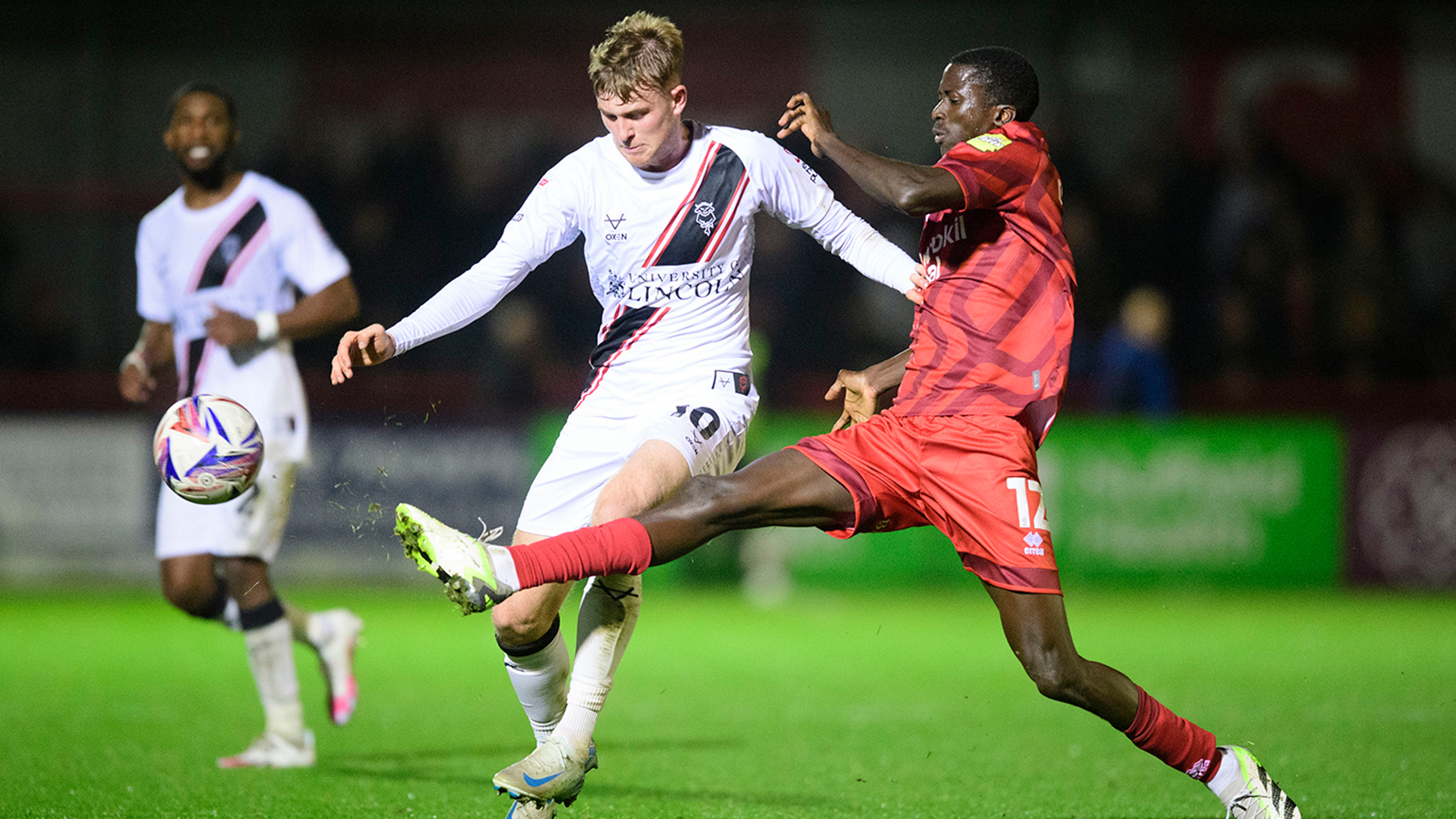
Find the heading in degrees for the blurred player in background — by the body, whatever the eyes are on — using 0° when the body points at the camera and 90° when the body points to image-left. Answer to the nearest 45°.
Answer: approximately 45°

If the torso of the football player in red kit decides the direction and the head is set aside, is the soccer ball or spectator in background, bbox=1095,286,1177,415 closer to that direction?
the soccer ball

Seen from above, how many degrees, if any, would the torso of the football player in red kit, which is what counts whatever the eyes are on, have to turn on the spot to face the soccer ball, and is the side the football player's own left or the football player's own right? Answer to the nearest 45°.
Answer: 0° — they already face it

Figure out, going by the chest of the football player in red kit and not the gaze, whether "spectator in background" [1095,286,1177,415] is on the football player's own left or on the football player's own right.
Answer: on the football player's own right

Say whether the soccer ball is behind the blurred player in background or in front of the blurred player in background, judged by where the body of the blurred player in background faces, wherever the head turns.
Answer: in front

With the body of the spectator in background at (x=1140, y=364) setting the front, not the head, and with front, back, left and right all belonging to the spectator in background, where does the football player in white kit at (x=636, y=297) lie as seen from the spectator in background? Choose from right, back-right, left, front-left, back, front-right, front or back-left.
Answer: front

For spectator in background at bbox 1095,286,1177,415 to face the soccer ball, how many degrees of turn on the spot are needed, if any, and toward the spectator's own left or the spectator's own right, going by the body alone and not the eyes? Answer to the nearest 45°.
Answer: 0° — they already face it

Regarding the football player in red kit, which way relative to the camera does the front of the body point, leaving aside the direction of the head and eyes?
to the viewer's left

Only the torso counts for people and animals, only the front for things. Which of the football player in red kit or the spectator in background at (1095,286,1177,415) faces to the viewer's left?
the football player in red kit

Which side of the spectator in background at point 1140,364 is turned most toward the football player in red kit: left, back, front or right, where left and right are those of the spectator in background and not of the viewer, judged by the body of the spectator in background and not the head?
front

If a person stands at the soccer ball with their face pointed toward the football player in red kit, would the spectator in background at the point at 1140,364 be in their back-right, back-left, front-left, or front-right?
front-left

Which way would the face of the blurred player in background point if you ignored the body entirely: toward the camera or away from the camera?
toward the camera

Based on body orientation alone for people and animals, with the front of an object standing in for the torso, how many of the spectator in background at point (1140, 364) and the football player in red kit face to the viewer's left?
1

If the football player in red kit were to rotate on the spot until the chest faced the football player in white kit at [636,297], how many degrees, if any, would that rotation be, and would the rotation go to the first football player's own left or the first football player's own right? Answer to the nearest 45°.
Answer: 0° — they already face them

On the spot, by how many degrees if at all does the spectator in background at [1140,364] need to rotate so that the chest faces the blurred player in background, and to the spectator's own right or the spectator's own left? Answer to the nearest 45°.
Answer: approximately 45° to the spectator's own right

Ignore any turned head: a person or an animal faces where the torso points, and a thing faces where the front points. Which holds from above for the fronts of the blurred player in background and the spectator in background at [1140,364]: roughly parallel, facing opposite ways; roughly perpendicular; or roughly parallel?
roughly parallel

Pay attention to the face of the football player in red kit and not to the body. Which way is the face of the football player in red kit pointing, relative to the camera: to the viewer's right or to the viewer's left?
to the viewer's left

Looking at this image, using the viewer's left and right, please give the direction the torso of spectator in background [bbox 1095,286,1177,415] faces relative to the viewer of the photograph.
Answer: facing the viewer

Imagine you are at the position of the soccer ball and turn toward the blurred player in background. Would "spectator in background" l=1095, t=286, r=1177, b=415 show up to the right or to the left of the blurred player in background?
right
